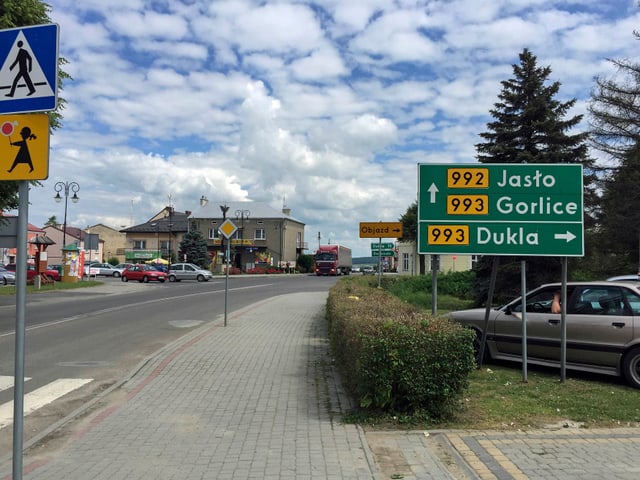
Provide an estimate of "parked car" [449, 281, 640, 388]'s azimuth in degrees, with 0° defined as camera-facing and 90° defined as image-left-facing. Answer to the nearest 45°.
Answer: approximately 90°

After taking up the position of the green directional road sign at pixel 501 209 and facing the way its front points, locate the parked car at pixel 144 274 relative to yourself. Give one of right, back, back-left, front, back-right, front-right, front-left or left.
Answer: back-right

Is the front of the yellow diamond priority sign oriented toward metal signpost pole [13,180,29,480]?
yes

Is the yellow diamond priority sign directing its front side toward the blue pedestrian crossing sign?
yes

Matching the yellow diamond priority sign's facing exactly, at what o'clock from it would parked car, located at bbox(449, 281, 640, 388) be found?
The parked car is roughly at 11 o'clock from the yellow diamond priority sign.

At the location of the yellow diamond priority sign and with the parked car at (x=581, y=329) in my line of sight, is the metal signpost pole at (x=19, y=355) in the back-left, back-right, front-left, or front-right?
front-right

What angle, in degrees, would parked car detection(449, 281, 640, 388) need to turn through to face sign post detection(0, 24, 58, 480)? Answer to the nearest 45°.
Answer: approximately 45° to its left

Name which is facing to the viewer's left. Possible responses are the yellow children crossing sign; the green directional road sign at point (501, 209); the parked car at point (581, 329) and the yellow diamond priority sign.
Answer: the parked car

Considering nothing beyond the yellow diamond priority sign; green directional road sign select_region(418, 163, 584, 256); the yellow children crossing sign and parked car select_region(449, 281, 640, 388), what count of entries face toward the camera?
3

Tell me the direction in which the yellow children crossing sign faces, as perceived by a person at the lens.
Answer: facing the viewer

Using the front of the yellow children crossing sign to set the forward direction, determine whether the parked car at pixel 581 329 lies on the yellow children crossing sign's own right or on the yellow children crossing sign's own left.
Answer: on the yellow children crossing sign's own left

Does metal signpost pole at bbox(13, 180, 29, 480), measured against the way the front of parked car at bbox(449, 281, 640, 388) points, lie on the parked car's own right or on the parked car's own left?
on the parked car's own left

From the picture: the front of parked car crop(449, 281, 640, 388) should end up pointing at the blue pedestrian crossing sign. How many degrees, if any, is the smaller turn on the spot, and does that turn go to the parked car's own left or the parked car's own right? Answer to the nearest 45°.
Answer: approximately 45° to the parked car's own left

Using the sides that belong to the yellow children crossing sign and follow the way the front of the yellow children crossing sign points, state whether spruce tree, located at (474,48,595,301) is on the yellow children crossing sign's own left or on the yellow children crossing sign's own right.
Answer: on the yellow children crossing sign's own left

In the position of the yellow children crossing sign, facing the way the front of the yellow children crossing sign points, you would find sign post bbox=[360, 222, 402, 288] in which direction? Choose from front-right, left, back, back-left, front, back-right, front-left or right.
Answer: back-left

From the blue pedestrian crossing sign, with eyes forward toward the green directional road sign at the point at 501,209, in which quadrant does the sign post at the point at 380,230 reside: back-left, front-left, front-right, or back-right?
front-left

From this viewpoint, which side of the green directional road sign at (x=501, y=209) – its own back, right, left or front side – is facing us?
front
